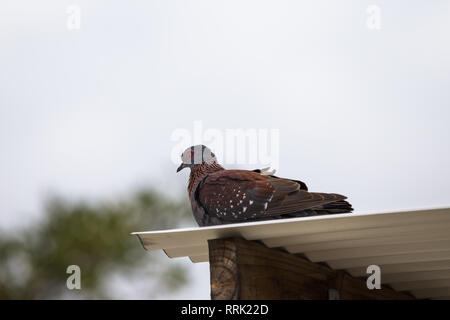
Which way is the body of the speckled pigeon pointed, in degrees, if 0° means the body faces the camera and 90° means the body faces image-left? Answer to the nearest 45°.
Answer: approximately 90°
